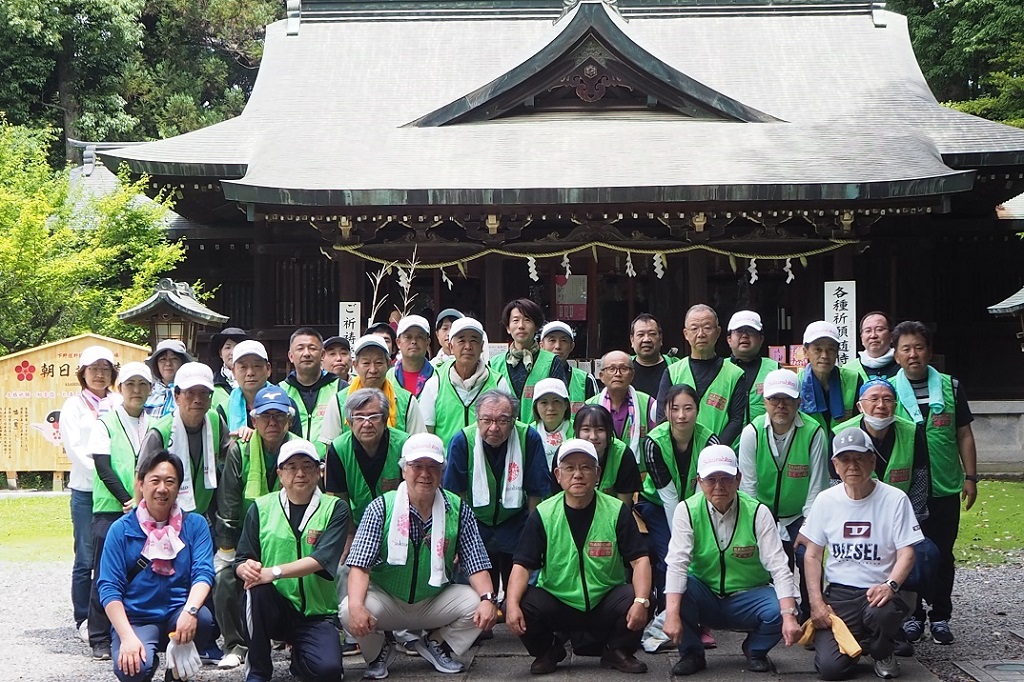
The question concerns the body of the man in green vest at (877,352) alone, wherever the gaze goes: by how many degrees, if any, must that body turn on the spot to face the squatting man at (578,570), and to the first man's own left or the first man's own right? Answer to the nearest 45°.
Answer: approximately 45° to the first man's own right

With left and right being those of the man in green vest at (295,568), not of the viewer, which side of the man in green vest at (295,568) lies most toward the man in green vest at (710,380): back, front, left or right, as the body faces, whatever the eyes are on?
left

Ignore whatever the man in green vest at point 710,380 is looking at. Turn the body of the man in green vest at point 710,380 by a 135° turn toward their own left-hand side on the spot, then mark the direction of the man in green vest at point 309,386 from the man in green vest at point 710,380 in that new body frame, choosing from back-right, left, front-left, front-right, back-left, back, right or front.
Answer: back-left

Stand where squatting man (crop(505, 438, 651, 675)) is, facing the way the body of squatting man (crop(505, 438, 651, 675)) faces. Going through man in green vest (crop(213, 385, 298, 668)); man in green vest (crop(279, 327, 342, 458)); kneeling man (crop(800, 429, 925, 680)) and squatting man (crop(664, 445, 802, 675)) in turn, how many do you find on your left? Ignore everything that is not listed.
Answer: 2

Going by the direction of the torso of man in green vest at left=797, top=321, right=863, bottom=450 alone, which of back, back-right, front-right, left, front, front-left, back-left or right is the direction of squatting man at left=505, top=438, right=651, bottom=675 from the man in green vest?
front-right

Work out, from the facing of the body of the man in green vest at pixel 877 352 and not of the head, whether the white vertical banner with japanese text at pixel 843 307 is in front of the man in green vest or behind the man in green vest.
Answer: behind

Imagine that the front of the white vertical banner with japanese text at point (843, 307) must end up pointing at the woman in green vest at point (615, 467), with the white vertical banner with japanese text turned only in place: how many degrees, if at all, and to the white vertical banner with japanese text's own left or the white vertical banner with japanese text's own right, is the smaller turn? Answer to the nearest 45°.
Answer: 0° — it already faces them

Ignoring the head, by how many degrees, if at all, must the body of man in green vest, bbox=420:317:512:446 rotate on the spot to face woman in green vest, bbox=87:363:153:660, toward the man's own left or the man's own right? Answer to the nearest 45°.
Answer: approximately 90° to the man's own right
